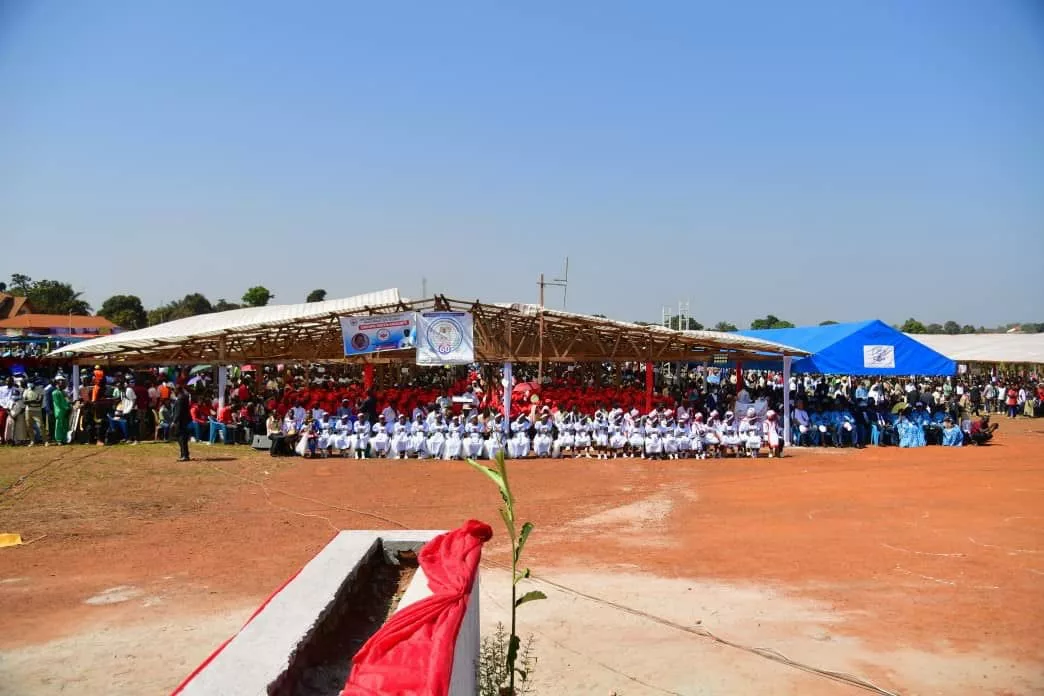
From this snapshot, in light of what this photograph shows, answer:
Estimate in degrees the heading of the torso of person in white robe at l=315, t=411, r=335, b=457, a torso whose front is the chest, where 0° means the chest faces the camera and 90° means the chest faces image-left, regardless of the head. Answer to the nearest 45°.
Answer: approximately 0°

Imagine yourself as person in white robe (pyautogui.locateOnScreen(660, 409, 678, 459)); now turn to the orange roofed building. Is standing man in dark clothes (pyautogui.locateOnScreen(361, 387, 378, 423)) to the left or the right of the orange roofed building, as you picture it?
left

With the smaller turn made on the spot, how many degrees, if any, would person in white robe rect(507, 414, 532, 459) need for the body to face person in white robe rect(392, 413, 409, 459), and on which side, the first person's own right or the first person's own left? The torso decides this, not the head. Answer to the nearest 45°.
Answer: approximately 90° to the first person's own right

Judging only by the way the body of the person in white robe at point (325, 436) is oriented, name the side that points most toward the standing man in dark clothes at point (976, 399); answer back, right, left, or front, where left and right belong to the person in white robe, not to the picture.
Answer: left

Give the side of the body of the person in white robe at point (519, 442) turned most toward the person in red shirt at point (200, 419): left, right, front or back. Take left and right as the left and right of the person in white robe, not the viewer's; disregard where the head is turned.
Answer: right

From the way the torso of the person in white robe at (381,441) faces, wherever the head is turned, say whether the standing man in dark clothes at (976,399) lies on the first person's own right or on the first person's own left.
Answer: on the first person's own left

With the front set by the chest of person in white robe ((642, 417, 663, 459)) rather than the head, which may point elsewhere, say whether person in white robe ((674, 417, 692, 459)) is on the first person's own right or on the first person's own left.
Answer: on the first person's own left

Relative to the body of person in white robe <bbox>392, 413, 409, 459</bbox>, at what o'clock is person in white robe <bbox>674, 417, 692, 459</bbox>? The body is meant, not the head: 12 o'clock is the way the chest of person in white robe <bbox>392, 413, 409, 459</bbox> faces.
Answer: person in white robe <bbox>674, 417, 692, 459</bbox> is roughly at 9 o'clock from person in white robe <bbox>392, 413, 409, 459</bbox>.

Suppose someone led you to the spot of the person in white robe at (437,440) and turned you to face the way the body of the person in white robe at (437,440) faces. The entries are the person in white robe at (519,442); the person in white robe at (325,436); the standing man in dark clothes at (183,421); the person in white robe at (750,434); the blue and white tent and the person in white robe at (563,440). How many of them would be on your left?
4

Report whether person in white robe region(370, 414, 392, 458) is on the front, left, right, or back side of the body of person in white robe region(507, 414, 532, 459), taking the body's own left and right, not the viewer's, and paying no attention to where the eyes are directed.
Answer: right
